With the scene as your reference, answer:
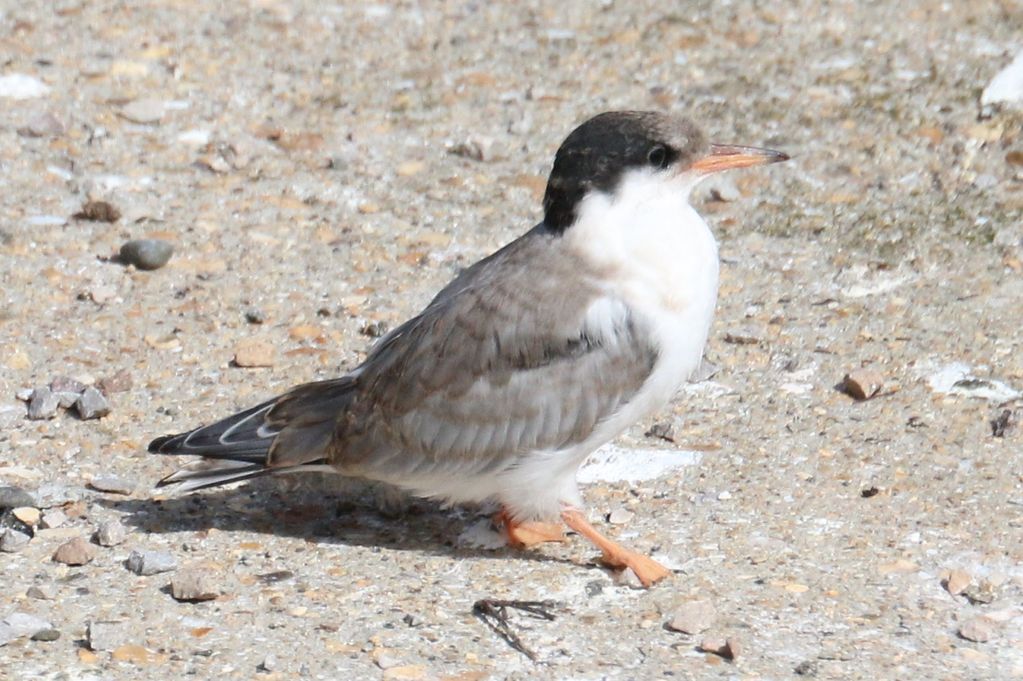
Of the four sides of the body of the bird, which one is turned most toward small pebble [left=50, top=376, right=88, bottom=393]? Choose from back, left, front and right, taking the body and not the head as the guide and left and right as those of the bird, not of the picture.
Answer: back

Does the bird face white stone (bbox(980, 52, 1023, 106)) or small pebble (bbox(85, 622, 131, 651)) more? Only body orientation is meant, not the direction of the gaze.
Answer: the white stone

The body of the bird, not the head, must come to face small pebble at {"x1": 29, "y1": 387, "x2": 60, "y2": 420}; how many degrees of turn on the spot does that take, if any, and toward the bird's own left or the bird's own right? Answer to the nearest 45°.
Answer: approximately 180°

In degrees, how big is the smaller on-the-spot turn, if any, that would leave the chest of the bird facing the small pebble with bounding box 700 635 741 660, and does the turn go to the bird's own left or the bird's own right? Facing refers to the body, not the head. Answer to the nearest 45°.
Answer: approximately 45° to the bird's own right

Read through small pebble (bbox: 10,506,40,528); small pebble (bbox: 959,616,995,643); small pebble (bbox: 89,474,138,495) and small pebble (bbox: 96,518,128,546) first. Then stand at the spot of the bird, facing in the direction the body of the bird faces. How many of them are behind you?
3

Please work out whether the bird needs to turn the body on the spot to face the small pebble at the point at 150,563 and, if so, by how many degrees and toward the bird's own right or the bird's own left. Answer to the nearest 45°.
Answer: approximately 180°

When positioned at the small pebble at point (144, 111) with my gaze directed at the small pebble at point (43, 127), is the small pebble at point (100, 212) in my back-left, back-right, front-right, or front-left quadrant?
front-left

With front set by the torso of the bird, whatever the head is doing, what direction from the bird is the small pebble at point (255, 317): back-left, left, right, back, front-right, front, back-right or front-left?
back-left

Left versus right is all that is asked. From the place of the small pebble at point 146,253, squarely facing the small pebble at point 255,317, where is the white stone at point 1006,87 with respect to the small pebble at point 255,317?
left

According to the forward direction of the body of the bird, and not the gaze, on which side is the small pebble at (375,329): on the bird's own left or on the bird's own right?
on the bird's own left

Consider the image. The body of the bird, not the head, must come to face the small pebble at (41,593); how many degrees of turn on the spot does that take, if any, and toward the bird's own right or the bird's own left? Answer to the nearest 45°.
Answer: approximately 180°

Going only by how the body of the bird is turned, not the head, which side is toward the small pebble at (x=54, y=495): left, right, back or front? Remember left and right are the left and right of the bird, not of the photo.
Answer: back

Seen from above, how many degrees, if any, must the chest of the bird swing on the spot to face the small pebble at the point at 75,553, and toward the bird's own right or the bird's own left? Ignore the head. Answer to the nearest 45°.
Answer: approximately 180°

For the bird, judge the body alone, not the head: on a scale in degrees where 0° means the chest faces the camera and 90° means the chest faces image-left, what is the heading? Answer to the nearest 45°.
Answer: approximately 270°

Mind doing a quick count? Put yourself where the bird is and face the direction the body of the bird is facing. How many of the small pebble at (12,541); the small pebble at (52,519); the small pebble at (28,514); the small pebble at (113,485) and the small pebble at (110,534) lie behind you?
5

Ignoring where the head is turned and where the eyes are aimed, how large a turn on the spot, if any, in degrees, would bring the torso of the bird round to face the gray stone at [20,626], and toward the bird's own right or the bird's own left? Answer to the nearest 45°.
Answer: approximately 135° to the bird's own right

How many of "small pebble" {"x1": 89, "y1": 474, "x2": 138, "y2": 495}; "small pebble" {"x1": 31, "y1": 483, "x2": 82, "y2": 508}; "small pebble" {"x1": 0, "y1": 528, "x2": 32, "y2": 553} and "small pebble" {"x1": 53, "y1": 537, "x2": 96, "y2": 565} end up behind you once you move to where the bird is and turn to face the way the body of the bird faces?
4

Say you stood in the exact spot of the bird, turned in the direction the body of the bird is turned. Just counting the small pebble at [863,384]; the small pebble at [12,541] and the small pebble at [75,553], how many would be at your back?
2

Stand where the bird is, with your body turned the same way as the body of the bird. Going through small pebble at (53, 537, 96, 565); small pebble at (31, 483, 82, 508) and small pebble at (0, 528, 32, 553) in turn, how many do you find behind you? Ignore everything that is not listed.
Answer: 3

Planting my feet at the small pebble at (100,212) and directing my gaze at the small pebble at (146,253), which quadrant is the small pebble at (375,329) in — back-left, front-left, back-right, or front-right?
front-left
